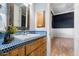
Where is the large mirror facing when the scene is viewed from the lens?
facing the viewer and to the right of the viewer

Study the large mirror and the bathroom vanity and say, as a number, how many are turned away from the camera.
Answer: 0

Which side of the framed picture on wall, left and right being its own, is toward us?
front

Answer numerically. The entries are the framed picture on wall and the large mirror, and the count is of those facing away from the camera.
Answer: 0
